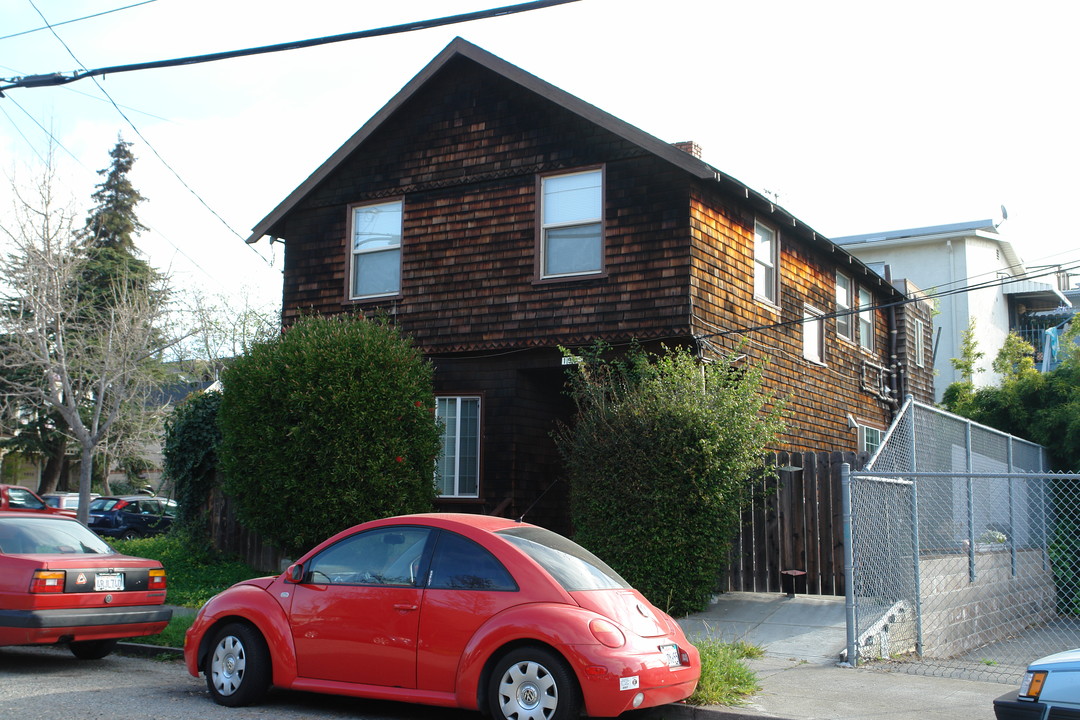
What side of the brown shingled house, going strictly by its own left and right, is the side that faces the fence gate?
left

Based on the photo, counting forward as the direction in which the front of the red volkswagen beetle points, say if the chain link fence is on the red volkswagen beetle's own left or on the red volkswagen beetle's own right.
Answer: on the red volkswagen beetle's own right

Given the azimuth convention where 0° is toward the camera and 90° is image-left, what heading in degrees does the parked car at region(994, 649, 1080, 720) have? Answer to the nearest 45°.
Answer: approximately 90°

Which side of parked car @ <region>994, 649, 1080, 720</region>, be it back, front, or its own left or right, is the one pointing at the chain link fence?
right

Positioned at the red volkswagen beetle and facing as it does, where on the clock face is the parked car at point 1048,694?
The parked car is roughly at 6 o'clock from the red volkswagen beetle.

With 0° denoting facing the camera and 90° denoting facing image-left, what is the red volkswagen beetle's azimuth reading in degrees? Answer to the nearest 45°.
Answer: approximately 135°

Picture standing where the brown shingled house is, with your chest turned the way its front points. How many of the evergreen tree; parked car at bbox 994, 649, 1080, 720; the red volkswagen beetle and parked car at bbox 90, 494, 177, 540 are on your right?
2
